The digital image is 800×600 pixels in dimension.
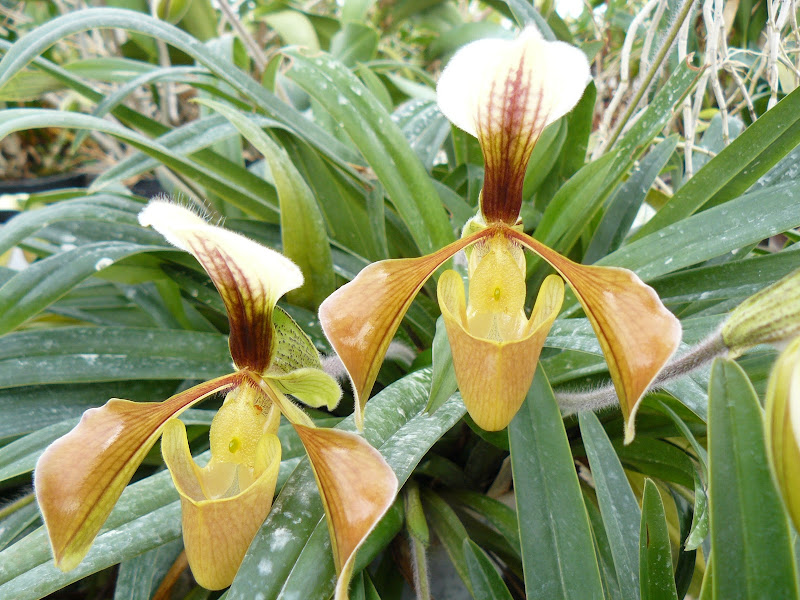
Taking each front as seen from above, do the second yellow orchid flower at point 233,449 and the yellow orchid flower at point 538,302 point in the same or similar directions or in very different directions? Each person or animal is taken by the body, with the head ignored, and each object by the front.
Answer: same or similar directions

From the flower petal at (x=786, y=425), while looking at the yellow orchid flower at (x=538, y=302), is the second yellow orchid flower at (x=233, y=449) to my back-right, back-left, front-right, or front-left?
front-left

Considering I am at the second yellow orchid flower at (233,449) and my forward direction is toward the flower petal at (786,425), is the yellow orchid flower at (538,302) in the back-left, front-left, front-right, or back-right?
front-left

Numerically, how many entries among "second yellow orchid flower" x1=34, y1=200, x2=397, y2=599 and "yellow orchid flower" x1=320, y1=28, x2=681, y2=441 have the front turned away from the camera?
0

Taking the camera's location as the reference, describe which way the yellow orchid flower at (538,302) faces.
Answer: facing the viewer

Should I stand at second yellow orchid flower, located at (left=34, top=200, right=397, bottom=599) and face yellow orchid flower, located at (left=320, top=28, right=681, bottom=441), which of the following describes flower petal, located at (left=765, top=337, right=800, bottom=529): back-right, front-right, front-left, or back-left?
front-right

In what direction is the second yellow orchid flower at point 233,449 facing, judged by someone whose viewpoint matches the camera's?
facing the viewer and to the left of the viewer
